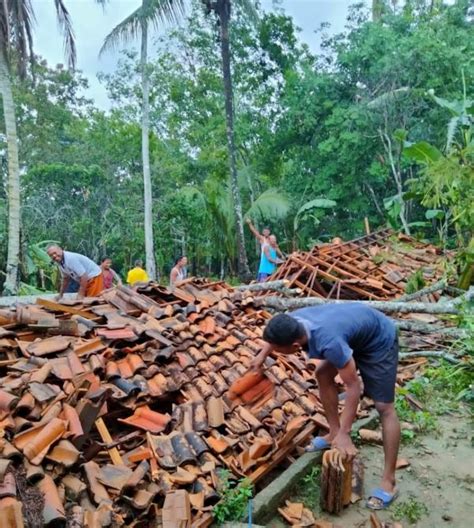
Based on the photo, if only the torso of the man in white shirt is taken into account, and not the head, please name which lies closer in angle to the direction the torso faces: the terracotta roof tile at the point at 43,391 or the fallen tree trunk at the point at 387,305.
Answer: the terracotta roof tile

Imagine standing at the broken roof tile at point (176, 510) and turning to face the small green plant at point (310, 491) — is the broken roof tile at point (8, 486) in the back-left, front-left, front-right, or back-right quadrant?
back-left

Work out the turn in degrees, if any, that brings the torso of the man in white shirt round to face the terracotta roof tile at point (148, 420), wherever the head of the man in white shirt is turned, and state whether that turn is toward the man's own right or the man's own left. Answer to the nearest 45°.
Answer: approximately 45° to the man's own left

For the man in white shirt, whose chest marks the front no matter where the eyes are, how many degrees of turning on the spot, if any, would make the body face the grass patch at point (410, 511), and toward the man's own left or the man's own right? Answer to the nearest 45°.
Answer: approximately 90° to the man's own left

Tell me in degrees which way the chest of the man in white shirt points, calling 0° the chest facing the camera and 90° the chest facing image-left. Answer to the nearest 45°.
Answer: approximately 45°

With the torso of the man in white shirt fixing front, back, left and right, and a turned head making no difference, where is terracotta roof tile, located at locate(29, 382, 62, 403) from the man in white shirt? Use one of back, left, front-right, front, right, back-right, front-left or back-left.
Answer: front-left

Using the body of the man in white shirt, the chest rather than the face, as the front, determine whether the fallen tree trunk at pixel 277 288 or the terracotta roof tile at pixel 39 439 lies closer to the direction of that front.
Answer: the terracotta roof tile

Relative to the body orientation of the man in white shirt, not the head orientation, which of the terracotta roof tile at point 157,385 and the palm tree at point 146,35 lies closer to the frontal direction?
the terracotta roof tile

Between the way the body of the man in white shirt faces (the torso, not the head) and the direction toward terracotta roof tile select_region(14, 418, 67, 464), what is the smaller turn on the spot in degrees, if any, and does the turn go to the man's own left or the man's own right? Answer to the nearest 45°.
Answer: approximately 45° to the man's own left

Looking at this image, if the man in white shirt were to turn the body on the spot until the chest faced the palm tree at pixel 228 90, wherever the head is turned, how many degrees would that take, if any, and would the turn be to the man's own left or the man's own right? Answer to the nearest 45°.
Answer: approximately 180°

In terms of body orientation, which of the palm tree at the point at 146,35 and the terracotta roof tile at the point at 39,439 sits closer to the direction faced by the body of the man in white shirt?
the terracotta roof tile

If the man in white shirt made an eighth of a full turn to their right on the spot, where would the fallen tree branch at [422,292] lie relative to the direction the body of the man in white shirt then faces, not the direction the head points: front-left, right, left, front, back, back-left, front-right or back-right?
back

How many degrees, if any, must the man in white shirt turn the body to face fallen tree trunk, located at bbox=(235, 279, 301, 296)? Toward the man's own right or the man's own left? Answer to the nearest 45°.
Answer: approximately 135° to the man's own left

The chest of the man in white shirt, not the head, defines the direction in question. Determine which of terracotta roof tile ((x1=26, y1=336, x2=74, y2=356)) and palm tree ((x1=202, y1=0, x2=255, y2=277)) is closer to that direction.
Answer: the terracotta roof tile

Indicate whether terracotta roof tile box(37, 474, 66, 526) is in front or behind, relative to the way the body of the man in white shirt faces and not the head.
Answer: in front
